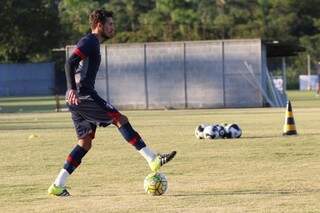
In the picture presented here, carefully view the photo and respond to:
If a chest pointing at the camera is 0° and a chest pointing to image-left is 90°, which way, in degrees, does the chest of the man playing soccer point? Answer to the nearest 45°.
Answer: approximately 270°

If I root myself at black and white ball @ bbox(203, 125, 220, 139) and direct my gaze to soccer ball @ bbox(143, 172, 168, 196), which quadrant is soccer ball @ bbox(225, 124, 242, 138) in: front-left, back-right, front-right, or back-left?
back-left

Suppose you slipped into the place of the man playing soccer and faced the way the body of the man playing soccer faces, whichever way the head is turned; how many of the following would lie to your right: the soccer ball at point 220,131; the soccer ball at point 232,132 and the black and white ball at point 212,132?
0
